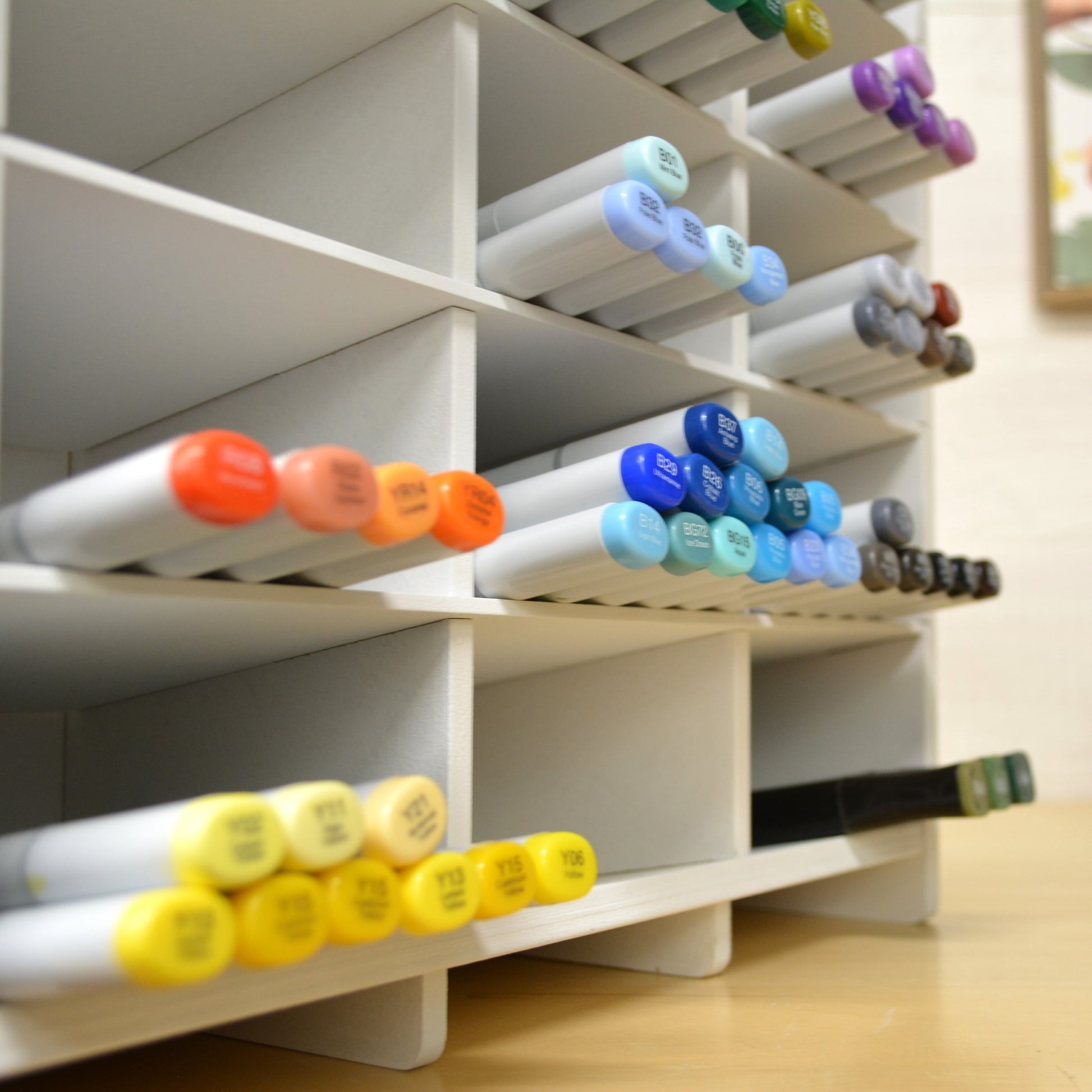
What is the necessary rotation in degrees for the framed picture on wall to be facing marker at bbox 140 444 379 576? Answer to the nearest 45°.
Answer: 0° — it already faces it

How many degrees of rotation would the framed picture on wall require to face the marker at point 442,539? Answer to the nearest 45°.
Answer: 0° — it already faces it

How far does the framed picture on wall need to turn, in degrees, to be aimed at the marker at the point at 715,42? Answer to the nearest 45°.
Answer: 0° — it already faces it

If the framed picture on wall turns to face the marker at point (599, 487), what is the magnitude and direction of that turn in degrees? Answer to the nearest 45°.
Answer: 0° — it already faces it

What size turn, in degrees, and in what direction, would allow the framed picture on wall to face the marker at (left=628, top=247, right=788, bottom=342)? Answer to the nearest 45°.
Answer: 0° — it already faces it

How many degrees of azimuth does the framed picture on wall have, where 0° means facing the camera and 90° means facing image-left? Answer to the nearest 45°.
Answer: approximately 0°
